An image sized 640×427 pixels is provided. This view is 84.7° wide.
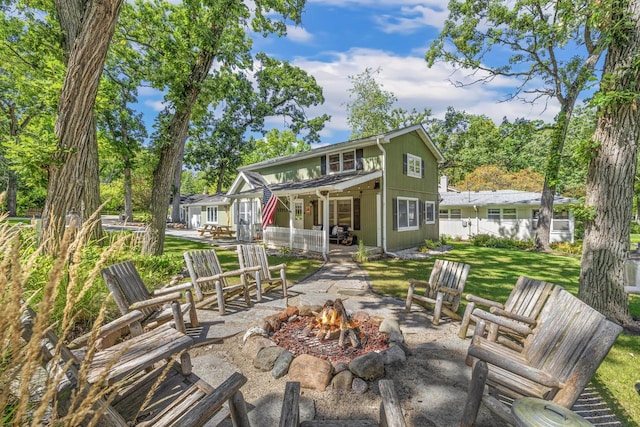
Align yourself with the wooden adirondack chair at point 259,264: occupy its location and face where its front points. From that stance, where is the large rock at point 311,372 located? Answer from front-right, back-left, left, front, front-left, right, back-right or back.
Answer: front-right

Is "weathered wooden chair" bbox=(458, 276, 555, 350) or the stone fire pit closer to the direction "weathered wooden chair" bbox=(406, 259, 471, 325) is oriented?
the stone fire pit

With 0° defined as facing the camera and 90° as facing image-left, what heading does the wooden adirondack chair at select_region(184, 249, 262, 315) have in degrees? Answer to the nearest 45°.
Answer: approximately 315°

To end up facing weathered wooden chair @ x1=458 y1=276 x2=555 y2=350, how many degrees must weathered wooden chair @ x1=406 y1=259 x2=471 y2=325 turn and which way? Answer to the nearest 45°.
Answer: approximately 90° to its left

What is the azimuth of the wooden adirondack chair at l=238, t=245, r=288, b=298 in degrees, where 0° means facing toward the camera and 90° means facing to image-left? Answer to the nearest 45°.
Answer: approximately 315°

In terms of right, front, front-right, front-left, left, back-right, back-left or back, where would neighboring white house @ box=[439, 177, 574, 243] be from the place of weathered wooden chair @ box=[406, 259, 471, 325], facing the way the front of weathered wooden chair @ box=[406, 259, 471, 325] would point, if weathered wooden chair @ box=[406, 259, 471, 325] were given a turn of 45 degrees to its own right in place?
right

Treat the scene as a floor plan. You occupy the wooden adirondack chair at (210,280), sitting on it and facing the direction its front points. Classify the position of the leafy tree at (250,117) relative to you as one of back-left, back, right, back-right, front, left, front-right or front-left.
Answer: back-left

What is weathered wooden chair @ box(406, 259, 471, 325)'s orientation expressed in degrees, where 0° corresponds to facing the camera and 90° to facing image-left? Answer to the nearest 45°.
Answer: approximately 45°

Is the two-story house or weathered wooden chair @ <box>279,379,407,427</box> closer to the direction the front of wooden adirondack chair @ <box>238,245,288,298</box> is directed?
the weathered wooden chair

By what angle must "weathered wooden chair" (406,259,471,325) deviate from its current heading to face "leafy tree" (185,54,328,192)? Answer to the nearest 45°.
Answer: approximately 90° to its right

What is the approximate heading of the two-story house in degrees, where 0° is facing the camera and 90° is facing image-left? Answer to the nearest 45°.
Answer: approximately 45°

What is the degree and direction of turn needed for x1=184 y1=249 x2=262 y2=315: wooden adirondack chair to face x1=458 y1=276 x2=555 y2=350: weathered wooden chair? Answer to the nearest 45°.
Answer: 0° — it already faces it

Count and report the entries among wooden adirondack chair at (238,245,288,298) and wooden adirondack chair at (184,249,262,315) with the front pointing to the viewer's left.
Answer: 0

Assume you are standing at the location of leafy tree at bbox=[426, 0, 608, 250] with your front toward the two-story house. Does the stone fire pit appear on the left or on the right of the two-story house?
left
